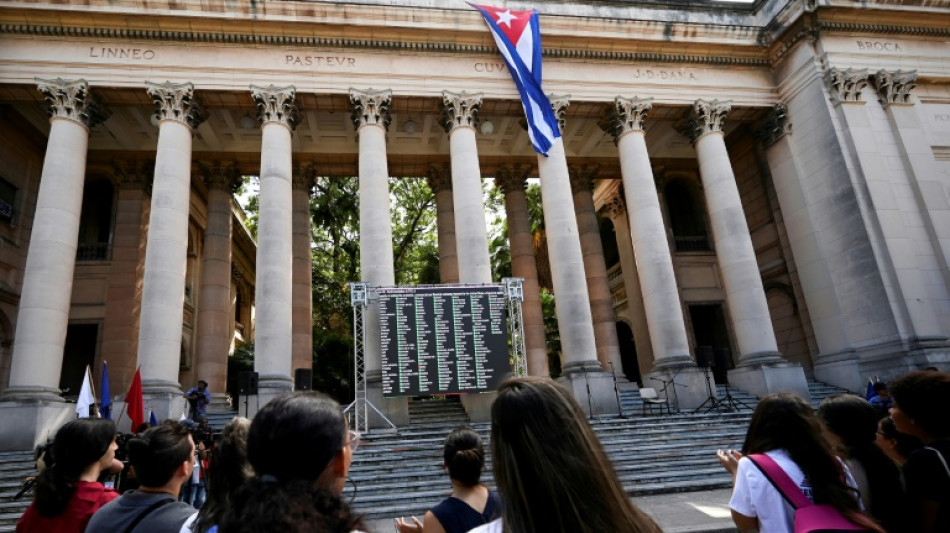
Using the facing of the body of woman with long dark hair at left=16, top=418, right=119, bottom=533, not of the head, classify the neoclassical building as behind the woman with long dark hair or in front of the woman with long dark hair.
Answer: in front

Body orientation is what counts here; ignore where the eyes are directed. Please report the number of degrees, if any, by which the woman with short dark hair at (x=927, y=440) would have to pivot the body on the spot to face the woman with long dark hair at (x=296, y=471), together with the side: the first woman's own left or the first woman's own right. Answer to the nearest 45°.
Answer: approximately 90° to the first woman's own left

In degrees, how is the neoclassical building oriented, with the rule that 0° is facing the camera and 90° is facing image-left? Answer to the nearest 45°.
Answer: approximately 0°

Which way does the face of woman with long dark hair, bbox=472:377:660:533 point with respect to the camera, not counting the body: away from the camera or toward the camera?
away from the camera

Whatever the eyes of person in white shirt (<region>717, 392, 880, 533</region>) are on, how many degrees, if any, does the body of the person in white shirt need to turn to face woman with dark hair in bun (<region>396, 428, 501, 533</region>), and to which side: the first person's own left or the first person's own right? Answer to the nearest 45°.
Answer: approximately 45° to the first person's own left

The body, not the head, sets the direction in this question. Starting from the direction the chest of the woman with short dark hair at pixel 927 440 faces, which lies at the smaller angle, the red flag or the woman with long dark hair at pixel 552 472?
the red flag

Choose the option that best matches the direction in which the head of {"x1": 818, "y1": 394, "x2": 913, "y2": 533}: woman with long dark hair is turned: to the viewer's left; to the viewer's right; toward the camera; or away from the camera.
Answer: away from the camera

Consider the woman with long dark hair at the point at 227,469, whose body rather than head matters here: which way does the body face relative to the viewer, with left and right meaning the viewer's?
facing away from the viewer and to the right of the viewer

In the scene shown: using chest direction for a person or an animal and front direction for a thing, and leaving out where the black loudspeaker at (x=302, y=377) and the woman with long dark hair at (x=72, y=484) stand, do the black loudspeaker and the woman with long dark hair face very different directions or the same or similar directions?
very different directions

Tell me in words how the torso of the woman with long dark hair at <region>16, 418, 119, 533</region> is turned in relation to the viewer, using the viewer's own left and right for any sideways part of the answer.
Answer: facing away from the viewer and to the right of the viewer

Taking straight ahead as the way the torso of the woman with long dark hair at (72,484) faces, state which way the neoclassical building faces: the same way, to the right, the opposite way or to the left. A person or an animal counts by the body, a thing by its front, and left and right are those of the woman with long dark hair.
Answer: the opposite way

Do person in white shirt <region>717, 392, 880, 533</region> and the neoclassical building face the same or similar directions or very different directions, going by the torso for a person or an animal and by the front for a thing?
very different directions

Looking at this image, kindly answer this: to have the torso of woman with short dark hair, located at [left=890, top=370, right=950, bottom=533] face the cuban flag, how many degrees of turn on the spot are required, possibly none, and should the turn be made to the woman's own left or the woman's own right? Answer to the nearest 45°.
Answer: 0° — they already face it

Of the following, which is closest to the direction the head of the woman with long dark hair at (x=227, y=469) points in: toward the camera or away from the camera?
away from the camera
